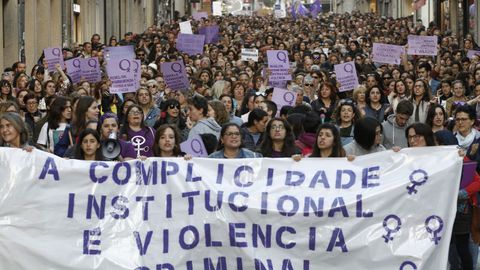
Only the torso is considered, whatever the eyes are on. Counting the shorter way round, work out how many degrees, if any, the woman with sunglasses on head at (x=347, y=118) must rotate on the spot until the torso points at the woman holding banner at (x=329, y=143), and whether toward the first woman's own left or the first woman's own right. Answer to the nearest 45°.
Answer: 0° — they already face them

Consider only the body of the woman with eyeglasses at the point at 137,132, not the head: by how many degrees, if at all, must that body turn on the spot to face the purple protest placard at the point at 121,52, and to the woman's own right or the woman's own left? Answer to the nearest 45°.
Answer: approximately 180°

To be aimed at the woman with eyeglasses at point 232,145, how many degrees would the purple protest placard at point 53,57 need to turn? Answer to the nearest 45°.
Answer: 0° — it already faces them

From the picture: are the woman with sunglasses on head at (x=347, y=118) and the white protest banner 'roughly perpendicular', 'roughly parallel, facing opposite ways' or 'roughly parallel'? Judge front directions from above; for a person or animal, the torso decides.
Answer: roughly parallel

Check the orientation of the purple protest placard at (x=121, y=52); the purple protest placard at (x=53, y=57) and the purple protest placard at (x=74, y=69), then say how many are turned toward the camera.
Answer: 3

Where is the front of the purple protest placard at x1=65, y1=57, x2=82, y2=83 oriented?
toward the camera

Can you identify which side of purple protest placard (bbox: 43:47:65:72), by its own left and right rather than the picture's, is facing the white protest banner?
front

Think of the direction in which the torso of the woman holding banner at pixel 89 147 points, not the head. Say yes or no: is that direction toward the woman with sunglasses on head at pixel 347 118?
no

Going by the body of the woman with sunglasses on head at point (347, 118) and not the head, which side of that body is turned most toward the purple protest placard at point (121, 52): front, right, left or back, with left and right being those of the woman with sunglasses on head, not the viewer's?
back

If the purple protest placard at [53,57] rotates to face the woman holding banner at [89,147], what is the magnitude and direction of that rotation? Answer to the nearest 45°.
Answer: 0° — it already faces them

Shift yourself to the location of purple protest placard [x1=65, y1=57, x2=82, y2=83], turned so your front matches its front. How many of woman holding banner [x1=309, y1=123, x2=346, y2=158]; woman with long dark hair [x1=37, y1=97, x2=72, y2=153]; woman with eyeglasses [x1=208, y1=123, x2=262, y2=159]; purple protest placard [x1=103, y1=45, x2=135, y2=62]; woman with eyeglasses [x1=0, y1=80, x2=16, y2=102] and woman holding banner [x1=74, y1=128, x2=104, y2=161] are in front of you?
5

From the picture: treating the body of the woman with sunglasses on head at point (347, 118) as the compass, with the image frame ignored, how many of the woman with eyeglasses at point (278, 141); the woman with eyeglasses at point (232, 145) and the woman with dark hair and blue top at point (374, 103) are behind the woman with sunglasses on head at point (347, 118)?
1

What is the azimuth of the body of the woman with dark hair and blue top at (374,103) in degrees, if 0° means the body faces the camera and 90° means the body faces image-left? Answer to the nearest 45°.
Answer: approximately 0°

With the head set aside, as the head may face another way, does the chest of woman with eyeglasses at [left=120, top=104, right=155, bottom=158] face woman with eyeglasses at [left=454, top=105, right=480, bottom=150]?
no

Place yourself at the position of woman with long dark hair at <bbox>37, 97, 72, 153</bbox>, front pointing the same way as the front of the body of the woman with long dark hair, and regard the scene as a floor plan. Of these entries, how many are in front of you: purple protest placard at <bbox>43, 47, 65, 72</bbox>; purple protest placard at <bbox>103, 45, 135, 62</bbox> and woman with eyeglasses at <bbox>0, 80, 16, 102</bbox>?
0

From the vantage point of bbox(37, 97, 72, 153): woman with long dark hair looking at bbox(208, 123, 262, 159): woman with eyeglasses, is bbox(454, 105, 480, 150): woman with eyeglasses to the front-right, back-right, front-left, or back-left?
front-left

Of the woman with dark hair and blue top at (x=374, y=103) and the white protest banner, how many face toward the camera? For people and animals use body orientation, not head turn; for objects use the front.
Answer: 2

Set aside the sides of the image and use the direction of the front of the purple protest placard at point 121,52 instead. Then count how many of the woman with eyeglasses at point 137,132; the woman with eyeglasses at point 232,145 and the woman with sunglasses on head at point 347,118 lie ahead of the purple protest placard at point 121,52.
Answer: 3

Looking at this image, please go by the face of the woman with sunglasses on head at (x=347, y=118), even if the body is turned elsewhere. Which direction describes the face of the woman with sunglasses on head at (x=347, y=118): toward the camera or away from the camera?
toward the camera
